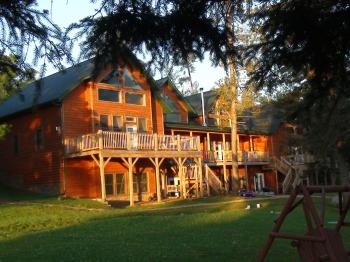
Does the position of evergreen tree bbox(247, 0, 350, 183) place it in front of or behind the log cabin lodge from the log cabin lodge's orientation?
in front
